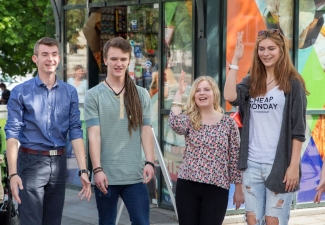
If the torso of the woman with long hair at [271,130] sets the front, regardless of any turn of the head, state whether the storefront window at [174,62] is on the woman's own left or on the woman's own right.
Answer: on the woman's own right

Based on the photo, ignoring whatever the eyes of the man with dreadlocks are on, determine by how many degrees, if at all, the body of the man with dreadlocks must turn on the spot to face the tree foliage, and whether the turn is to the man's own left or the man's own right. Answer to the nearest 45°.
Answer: approximately 180°

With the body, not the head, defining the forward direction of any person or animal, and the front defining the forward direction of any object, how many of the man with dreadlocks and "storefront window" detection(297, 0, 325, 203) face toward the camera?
2

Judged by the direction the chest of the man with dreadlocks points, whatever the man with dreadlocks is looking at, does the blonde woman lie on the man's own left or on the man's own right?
on the man's own left

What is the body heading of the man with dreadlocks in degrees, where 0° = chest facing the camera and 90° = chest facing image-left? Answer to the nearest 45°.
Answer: approximately 0°

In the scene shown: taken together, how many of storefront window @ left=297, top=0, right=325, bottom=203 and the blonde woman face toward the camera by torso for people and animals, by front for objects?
2
